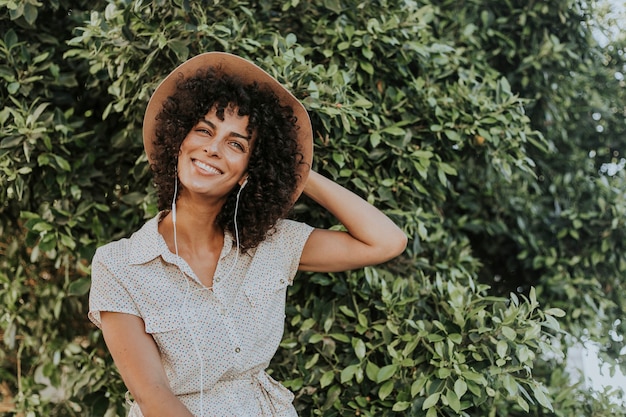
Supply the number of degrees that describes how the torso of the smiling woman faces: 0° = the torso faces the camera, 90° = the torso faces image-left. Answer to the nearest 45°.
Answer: approximately 0°
